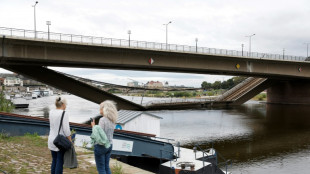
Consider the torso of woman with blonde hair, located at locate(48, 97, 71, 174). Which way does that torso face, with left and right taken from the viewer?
facing away from the viewer and to the right of the viewer

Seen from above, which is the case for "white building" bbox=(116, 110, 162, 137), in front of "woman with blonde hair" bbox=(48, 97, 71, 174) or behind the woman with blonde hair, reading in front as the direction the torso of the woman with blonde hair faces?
in front

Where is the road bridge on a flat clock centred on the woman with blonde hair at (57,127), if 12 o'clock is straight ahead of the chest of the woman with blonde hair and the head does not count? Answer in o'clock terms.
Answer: The road bridge is roughly at 11 o'clock from the woman with blonde hair.

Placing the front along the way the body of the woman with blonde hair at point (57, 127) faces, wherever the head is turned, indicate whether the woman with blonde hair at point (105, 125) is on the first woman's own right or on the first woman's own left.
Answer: on the first woman's own right
